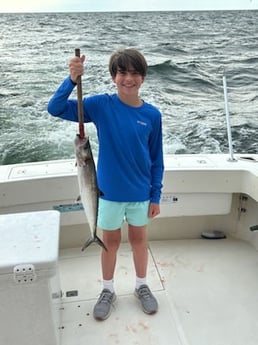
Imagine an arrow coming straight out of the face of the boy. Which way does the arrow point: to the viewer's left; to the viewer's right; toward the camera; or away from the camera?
toward the camera

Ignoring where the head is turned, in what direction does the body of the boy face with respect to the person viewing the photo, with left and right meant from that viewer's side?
facing the viewer
